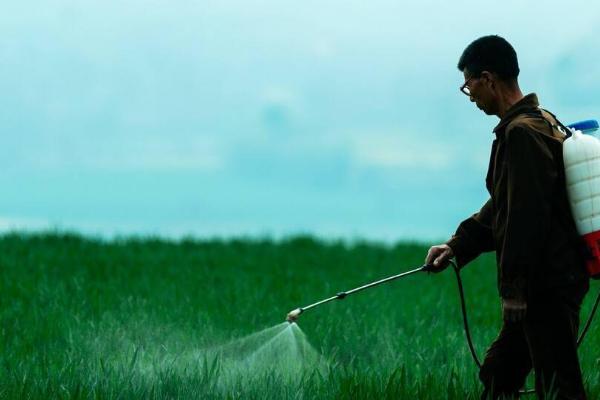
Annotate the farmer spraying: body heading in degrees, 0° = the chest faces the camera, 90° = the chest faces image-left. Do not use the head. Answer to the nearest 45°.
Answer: approximately 90°

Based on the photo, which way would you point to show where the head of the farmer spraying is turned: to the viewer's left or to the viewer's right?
to the viewer's left
